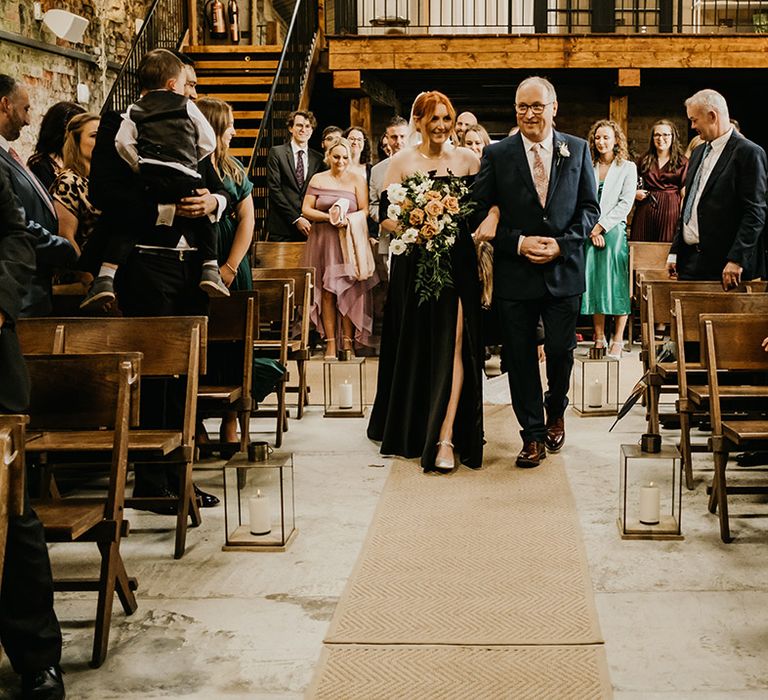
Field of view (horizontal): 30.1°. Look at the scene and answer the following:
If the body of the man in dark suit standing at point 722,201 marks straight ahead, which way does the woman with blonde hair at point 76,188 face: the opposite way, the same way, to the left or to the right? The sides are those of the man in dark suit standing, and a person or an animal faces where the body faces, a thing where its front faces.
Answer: the opposite way

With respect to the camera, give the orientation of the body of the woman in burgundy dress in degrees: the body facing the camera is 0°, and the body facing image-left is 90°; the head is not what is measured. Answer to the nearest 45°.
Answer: approximately 0°

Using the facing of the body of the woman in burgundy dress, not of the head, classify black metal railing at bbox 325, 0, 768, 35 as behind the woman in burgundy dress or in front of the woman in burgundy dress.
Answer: behind

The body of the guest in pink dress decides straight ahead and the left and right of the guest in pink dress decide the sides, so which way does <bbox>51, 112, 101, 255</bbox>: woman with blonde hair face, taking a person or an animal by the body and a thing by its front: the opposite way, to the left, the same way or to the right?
to the left

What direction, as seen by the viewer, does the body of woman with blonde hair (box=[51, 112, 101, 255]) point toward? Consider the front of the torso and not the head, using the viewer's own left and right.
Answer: facing to the right of the viewer

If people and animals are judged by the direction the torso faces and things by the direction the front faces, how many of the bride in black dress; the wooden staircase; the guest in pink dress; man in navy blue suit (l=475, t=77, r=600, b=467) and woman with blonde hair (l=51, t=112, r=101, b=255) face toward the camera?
4

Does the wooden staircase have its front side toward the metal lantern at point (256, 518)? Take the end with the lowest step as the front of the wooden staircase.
yes

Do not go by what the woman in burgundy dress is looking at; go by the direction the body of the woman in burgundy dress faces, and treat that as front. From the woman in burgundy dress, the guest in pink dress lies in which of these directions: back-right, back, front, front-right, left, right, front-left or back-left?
front-right
